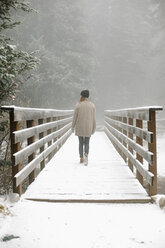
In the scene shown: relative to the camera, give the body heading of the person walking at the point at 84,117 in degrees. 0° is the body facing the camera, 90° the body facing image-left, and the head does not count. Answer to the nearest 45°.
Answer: approximately 180°

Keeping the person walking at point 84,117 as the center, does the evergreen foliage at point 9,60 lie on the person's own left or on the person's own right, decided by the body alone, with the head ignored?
on the person's own left
